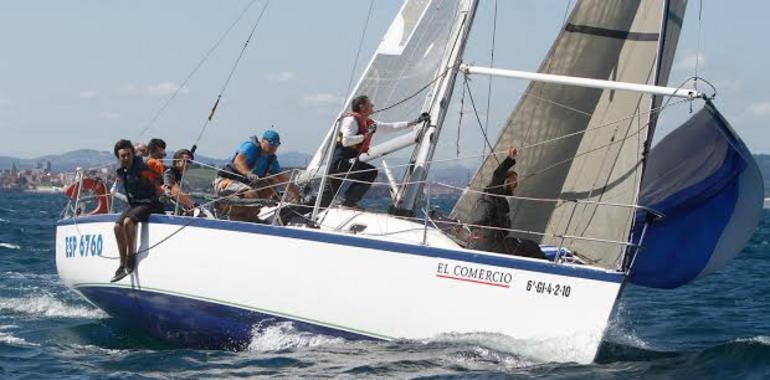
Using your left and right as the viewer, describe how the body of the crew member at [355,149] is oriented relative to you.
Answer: facing to the right of the viewer

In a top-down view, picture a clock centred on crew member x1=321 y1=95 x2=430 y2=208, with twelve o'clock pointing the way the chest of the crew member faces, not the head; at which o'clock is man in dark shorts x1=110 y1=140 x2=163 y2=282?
The man in dark shorts is roughly at 6 o'clock from the crew member.

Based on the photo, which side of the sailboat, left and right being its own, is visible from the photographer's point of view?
right
